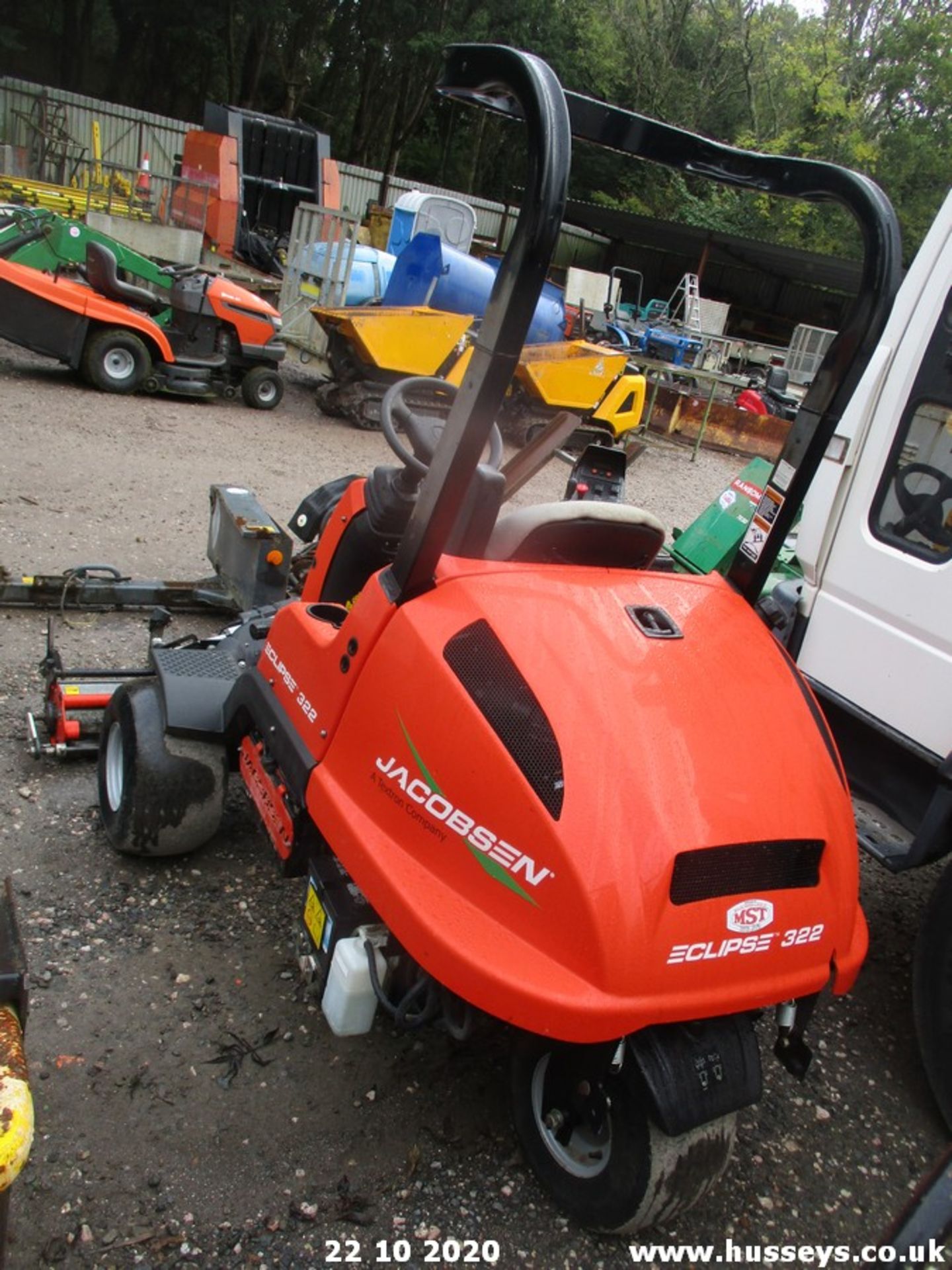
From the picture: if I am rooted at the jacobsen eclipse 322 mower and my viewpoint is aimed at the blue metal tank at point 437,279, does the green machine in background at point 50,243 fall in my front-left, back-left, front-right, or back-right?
front-left

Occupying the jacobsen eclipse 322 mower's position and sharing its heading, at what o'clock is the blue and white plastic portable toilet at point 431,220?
The blue and white plastic portable toilet is roughly at 1 o'clock from the jacobsen eclipse 322 mower.

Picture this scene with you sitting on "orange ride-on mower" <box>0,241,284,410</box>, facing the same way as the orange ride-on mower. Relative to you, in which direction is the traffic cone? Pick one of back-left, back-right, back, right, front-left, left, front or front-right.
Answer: left

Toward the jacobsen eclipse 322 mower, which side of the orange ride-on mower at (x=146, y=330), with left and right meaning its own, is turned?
right

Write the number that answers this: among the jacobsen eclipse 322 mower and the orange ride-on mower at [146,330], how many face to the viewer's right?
1

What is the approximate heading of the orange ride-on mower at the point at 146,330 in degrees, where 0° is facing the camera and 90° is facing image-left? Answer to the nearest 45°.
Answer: approximately 270°

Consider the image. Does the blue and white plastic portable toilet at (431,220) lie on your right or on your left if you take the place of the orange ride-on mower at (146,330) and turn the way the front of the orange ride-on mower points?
on your left

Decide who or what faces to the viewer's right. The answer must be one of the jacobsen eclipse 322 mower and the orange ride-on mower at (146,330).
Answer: the orange ride-on mower

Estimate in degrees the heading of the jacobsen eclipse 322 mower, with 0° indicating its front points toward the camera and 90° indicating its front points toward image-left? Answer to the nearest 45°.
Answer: approximately 135°

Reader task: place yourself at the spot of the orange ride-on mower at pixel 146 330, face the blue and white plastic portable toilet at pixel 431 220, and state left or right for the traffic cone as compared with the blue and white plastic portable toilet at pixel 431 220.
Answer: left

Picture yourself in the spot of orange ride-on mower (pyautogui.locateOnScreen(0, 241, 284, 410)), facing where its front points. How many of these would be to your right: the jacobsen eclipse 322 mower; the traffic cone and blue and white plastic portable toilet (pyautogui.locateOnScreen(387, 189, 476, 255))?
1

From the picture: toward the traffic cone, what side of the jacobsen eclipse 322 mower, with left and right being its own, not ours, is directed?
front

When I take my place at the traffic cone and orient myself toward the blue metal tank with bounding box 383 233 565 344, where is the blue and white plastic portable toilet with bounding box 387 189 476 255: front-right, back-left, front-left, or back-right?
front-left

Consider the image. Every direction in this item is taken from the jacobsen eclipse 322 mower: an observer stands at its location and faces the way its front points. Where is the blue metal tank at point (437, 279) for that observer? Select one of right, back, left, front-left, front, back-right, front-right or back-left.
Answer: front-right

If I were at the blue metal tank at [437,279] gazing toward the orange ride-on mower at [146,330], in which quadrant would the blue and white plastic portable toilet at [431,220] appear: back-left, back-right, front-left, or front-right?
back-right

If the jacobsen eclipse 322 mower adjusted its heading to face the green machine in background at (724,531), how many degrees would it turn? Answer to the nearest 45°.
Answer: approximately 45° to its right

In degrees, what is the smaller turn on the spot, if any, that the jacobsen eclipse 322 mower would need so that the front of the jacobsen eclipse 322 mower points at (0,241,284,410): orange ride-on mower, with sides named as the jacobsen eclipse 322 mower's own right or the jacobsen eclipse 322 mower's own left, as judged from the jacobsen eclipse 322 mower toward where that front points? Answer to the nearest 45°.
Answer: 0° — it already faces it
